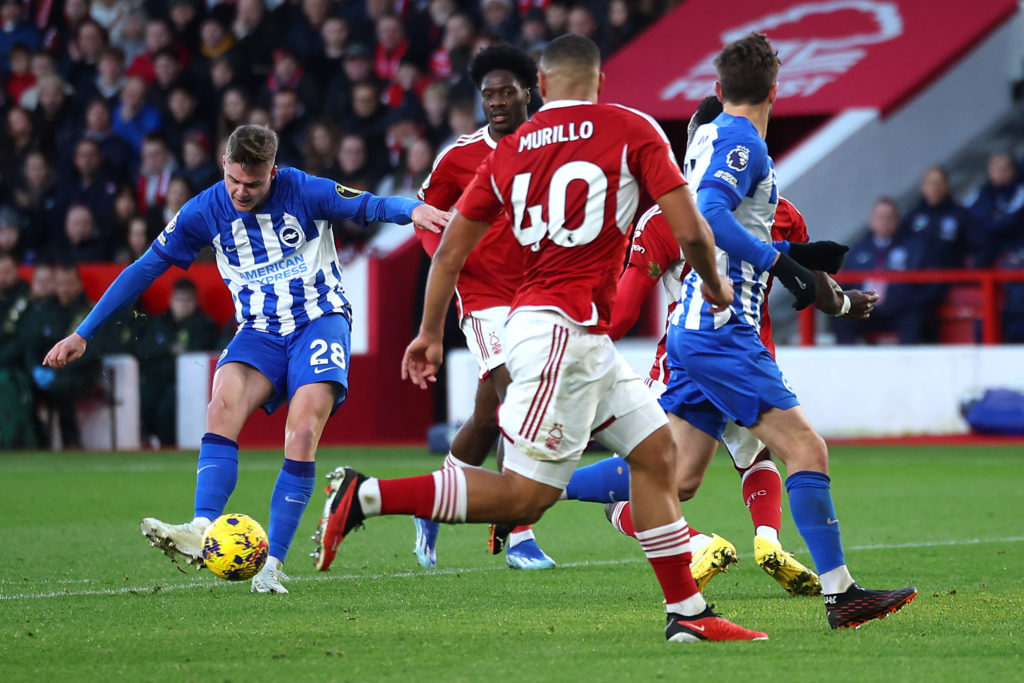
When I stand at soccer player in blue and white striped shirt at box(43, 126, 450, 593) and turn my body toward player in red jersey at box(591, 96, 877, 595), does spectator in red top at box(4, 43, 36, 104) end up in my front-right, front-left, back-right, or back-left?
back-left

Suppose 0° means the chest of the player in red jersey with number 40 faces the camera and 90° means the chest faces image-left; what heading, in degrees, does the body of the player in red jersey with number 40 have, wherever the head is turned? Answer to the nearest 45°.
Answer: approximately 225°

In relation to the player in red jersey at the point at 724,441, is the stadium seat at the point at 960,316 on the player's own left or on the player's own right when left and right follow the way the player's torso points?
on the player's own left

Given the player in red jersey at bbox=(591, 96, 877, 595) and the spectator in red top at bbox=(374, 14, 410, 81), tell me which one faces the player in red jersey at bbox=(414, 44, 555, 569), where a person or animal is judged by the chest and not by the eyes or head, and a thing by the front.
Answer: the spectator in red top

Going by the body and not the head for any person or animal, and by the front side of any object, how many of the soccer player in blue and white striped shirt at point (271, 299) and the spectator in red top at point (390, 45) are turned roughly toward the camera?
2

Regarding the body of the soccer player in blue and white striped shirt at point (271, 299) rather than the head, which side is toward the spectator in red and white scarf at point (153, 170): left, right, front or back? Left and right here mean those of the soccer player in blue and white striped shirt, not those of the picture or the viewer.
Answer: back
